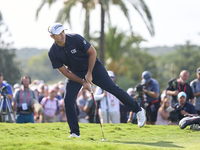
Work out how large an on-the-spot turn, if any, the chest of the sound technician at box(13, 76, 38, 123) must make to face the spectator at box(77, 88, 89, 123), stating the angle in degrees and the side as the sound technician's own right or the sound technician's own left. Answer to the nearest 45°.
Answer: approximately 135° to the sound technician's own left

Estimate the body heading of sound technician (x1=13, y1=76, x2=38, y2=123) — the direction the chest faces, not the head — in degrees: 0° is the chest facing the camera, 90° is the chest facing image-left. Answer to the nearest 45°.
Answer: approximately 0°

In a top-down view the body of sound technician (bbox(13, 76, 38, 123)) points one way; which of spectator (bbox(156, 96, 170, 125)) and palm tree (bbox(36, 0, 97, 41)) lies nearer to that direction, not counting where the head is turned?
the spectator

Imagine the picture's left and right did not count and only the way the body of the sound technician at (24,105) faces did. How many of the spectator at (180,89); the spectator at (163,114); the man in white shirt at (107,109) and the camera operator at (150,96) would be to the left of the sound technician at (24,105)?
4

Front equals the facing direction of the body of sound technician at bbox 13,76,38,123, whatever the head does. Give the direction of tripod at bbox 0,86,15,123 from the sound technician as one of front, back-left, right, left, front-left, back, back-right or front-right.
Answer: right

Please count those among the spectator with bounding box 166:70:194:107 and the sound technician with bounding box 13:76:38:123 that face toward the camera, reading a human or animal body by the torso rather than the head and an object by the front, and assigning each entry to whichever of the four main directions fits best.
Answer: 2

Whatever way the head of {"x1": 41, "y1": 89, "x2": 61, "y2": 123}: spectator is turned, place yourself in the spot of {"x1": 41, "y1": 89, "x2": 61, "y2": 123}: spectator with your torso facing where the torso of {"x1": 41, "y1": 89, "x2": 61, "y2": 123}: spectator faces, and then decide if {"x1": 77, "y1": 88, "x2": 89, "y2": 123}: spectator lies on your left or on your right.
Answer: on your left

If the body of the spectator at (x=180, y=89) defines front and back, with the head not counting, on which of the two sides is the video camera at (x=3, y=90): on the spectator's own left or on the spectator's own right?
on the spectator's own right

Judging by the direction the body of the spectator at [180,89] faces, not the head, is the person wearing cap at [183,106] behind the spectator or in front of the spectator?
in front
